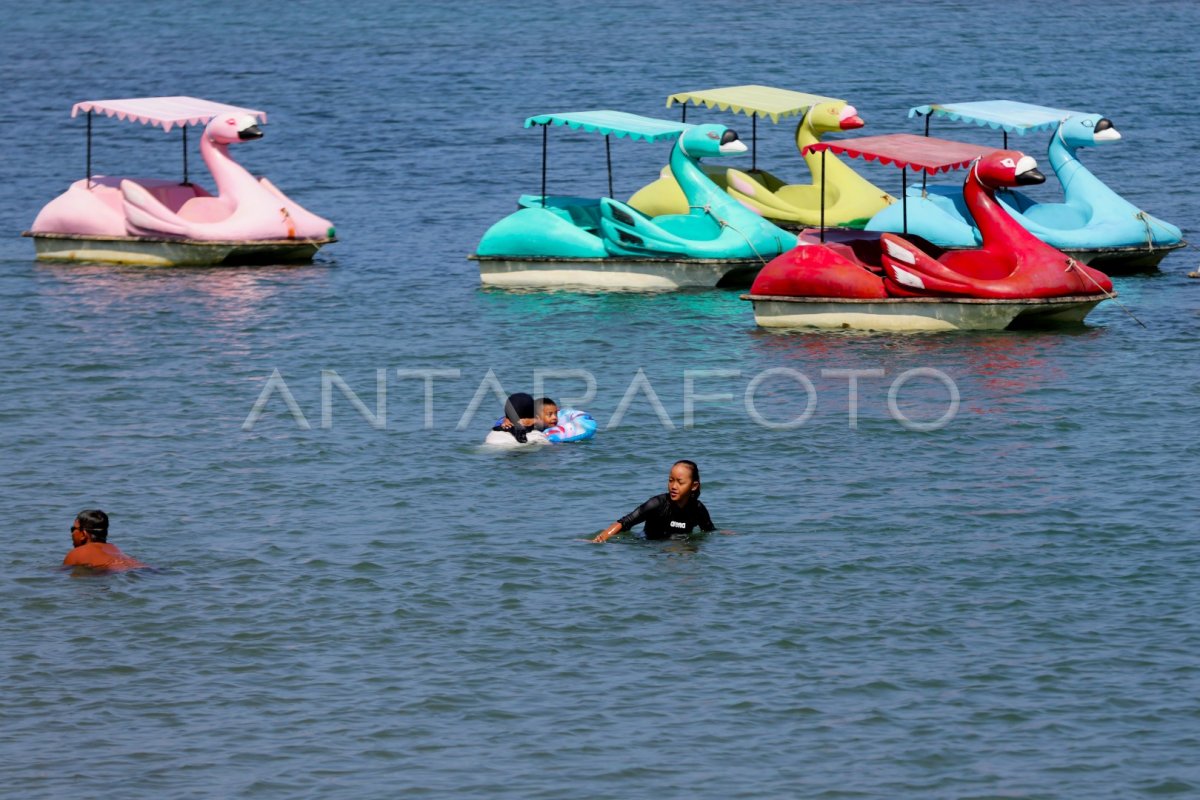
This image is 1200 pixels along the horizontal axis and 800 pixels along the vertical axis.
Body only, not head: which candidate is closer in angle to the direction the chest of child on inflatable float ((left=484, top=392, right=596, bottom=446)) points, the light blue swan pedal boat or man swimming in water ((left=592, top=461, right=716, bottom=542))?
the man swimming in water

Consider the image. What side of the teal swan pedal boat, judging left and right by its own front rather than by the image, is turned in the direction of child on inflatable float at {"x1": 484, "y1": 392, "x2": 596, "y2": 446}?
right

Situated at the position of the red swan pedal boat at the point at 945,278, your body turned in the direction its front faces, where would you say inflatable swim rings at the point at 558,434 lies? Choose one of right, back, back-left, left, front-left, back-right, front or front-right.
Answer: back-right

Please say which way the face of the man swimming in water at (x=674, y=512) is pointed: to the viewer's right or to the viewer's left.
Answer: to the viewer's left

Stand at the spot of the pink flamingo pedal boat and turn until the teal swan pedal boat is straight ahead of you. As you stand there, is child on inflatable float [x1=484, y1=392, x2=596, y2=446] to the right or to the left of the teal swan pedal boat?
right

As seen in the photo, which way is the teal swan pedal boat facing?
to the viewer's right

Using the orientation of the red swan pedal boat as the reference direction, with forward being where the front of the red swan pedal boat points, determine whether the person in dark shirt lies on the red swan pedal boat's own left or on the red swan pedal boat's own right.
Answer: on the red swan pedal boat's own right

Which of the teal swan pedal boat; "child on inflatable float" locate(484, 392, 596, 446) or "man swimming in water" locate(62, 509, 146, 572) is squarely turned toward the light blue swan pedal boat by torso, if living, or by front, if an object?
the teal swan pedal boat

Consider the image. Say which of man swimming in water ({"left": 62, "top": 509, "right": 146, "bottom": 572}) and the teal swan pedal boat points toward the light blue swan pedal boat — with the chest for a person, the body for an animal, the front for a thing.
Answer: the teal swan pedal boat

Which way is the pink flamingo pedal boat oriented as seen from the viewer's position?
to the viewer's right

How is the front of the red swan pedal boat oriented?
to the viewer's right

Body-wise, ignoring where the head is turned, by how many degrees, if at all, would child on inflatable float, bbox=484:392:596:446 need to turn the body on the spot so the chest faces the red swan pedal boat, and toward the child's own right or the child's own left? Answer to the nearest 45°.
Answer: approximately 90° to the child's own left

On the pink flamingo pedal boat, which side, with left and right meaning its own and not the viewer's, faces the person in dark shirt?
right
